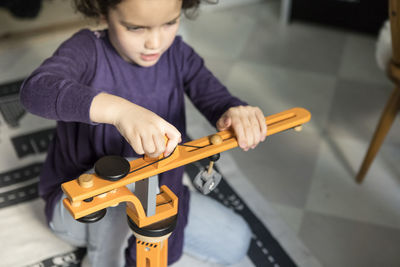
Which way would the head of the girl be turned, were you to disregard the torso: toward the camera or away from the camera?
toward the camera

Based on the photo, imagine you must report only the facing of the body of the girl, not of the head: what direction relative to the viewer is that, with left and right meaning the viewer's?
facing the viewer and to the right of the viewer
